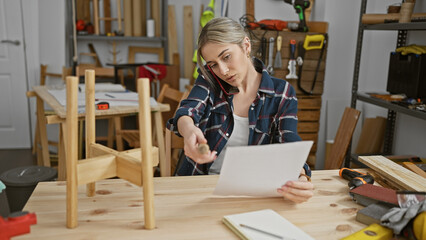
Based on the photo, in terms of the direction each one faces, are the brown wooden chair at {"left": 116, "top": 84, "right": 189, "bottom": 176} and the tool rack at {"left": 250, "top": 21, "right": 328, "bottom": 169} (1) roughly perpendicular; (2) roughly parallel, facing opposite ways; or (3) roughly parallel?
roughly perpendicular

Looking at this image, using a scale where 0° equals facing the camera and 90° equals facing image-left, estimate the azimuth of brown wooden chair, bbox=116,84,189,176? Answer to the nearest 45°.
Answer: approximately 90°

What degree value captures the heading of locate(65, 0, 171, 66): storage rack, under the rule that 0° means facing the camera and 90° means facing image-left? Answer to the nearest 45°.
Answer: approximately 0°

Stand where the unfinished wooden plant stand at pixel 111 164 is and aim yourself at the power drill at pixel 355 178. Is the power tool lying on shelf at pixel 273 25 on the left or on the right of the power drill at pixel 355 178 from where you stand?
left
